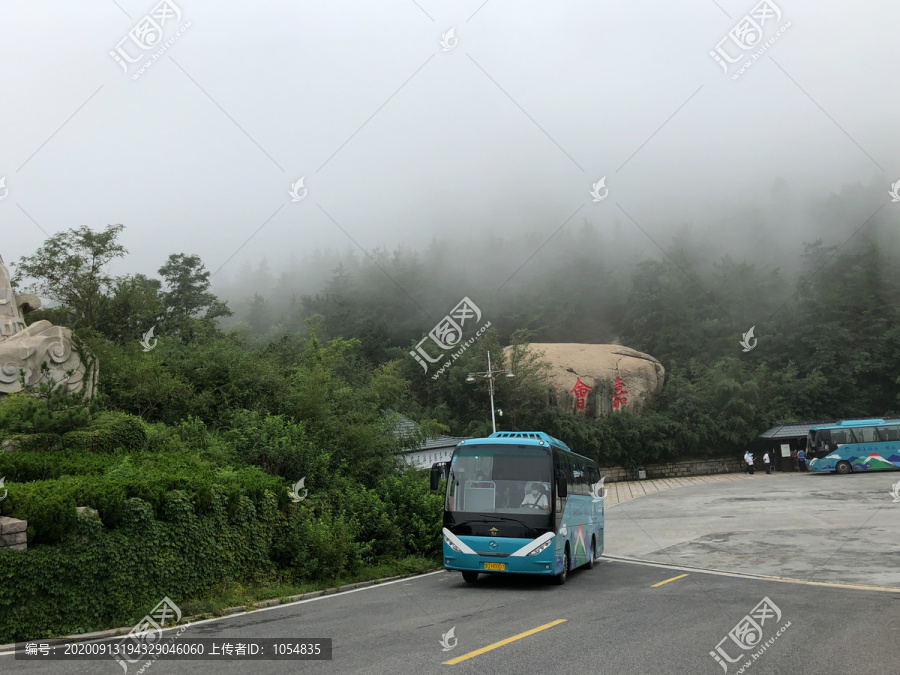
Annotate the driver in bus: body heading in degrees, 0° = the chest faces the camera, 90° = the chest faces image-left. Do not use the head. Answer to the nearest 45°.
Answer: approximately 0°

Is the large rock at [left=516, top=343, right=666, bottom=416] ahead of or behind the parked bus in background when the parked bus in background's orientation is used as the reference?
ahead

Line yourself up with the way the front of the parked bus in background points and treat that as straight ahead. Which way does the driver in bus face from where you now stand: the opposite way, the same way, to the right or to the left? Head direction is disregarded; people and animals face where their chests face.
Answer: to the left

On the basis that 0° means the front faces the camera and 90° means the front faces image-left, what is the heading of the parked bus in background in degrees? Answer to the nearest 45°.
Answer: approximately 90°

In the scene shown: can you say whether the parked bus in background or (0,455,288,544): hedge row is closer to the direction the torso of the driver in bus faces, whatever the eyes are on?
the hedge row

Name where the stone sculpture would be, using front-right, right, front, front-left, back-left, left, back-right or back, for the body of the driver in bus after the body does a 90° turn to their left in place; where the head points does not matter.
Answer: back

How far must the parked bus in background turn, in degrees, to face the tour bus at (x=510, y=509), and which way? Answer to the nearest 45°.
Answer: approximately 90° to its left

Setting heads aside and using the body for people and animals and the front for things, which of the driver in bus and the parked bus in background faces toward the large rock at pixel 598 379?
the parked bus in background

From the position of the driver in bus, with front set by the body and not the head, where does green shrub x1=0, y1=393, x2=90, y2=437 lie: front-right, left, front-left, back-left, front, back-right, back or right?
right

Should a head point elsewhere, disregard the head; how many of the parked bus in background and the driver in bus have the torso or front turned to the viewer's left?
1
